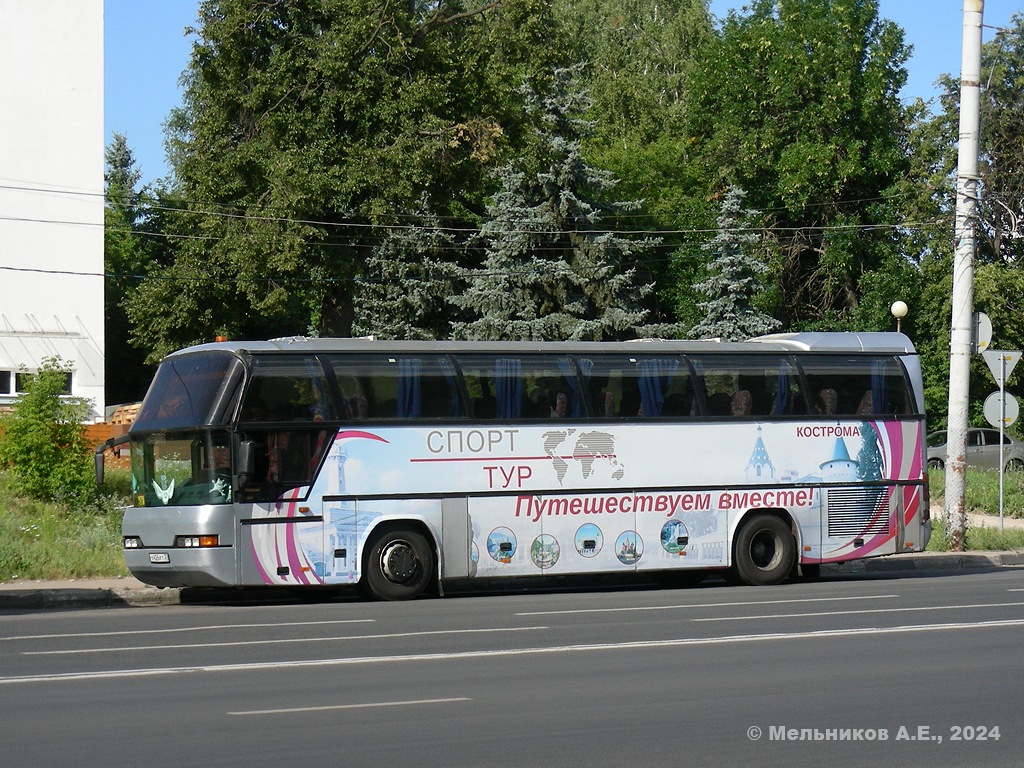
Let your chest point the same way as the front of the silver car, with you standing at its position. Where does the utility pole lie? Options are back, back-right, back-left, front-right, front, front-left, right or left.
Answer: left

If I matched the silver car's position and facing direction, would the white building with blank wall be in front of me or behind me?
in front

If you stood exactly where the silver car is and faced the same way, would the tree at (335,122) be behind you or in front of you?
in front

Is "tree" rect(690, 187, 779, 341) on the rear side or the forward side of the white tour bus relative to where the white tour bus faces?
on the rear side

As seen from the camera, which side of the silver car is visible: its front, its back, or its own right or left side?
left

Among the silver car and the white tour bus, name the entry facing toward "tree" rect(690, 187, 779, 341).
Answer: the silver car

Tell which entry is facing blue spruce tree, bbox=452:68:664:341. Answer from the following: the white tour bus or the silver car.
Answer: the silver car

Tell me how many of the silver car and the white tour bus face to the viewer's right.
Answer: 0

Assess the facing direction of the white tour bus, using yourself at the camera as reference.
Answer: facing the viewer and to the left of the viewer
